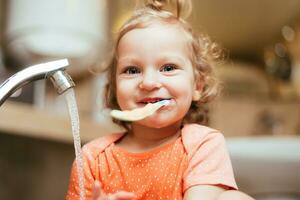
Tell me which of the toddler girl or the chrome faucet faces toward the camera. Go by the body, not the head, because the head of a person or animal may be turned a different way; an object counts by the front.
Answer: the toddler girl

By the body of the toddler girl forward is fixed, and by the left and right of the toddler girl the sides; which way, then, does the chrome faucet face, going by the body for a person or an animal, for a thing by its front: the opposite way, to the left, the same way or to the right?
to the left

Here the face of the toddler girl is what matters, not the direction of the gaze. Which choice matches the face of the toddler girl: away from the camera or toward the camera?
toward the camera

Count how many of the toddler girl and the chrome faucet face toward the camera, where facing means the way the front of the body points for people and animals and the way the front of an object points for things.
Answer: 1

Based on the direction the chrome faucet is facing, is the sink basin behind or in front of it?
in front

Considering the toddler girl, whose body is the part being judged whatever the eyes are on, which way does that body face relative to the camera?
toward the camera

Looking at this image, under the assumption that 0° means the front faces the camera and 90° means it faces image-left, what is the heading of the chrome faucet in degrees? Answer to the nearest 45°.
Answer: approximately 270°
